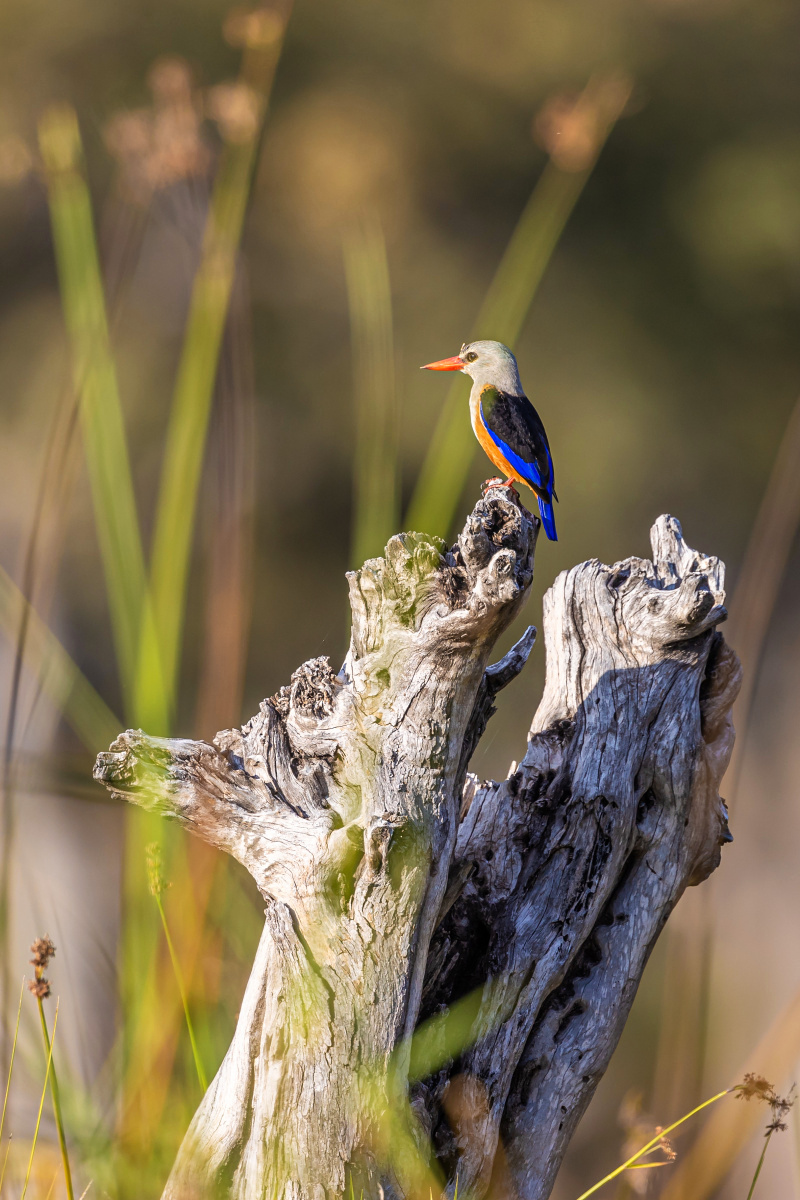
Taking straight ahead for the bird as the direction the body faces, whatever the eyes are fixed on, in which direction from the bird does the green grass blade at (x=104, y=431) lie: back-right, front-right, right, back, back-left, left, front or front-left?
front-left

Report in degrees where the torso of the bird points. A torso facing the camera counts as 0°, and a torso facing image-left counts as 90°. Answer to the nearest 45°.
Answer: approximately 90°
